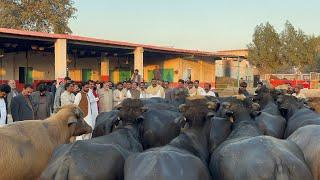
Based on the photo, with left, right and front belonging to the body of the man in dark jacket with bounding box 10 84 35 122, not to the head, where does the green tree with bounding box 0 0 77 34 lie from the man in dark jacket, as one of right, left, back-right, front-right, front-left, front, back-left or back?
back-left

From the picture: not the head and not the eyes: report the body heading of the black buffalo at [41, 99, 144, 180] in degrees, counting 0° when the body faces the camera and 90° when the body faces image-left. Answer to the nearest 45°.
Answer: approximately 225°

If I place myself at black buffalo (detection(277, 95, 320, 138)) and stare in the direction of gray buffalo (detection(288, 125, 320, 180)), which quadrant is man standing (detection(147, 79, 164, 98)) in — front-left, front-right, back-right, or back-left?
back-right

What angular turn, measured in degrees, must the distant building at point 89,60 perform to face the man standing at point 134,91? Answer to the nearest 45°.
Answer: approximately 45° to its right

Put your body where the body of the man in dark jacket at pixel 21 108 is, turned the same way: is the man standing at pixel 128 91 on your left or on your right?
on your left

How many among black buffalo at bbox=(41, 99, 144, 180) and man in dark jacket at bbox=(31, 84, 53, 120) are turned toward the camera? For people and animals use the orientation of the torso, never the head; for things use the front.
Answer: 1

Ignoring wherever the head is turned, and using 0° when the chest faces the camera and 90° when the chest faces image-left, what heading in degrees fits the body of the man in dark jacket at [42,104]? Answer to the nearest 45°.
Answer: approximately 0°

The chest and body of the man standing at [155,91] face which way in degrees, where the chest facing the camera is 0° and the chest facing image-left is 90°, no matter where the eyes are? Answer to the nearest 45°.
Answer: approximately 0°

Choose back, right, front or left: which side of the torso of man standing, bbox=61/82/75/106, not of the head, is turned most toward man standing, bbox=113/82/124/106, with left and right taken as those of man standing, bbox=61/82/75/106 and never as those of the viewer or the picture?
left
